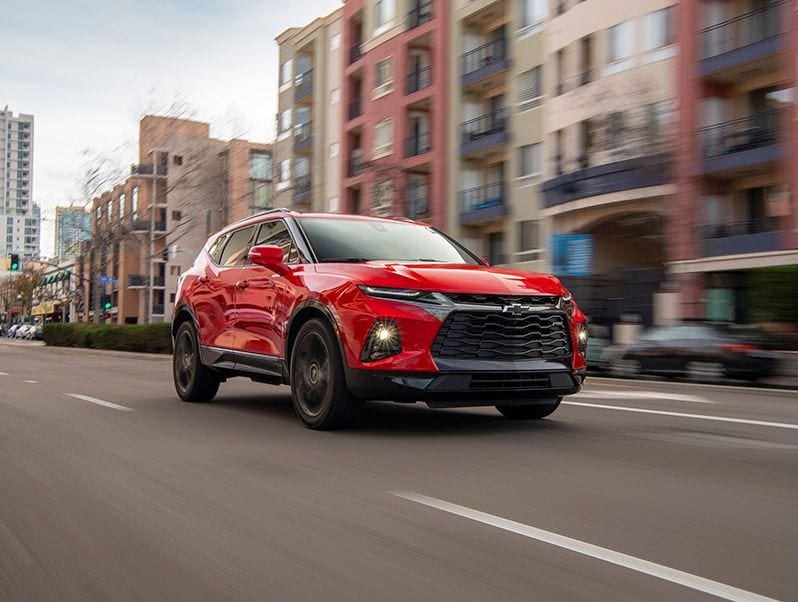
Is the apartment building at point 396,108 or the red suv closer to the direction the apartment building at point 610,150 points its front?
the red suv

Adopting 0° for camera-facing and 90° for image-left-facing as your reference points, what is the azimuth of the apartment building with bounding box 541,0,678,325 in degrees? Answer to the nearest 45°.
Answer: approximately 45°

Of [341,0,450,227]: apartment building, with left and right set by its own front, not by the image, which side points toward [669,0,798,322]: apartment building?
left

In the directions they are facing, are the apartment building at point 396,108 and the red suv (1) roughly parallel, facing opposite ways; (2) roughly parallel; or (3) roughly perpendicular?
roughly perpendicular

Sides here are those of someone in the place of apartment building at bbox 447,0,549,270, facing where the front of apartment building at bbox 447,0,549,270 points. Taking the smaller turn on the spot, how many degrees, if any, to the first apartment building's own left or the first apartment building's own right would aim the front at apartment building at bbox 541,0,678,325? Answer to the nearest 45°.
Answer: approximately 90° to the first apartment building's own left

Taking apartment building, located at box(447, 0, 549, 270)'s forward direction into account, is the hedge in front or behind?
in front

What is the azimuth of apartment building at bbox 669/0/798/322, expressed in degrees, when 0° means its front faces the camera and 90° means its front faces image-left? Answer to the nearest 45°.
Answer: approximately 45°

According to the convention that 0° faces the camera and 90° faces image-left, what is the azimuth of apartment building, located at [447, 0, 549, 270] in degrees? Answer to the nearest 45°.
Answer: approximately 45°

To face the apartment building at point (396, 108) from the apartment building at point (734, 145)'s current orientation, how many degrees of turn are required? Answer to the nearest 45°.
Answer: approximately 90° to its right

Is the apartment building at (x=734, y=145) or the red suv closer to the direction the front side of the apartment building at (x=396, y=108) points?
the red suv

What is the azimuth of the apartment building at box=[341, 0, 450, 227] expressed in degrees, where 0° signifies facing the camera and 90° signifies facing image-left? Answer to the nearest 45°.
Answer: approximately 45°
